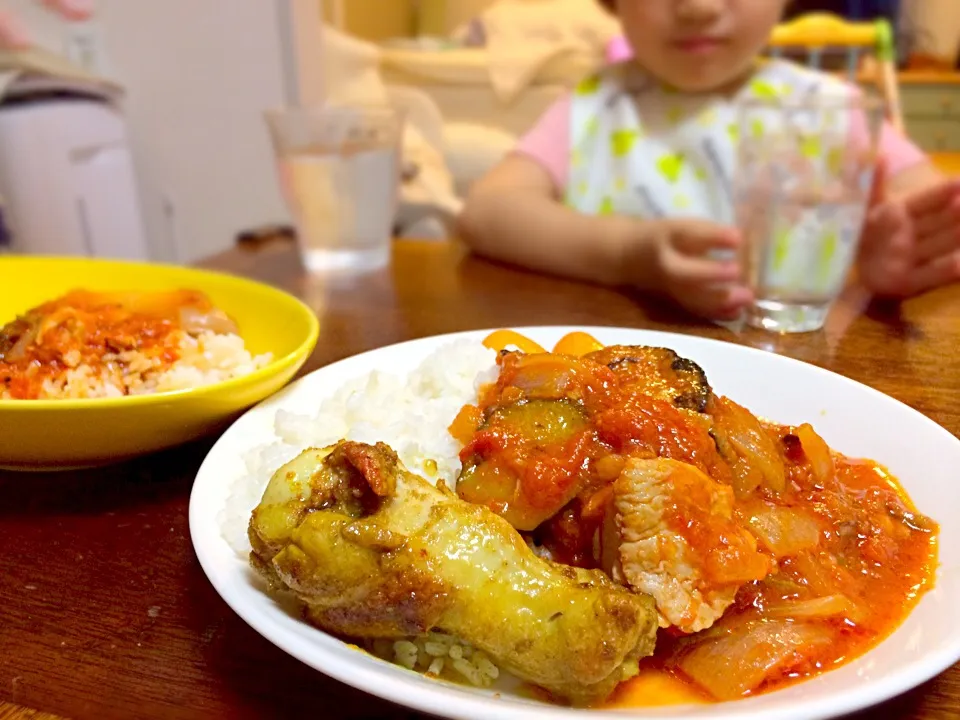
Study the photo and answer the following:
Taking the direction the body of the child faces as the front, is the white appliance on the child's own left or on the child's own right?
on the child's own right

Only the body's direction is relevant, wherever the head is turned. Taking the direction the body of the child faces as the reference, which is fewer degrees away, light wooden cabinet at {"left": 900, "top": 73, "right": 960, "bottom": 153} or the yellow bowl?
the yellow bowl

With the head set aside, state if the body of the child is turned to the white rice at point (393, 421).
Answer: yes

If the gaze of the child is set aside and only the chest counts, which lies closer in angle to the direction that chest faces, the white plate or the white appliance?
the white plate

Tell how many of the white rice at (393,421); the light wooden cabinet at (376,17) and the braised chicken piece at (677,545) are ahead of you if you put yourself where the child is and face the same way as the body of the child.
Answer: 2

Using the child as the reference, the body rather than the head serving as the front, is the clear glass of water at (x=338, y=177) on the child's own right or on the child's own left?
on the child's own right

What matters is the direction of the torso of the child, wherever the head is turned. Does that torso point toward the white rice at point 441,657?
yes

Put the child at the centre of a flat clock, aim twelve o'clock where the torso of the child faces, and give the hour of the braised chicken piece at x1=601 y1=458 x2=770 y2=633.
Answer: The braised chicken piece is roughly at 12 o'clock from the child.

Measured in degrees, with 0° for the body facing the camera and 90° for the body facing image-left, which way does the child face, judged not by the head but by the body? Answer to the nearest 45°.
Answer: approximately 0°
